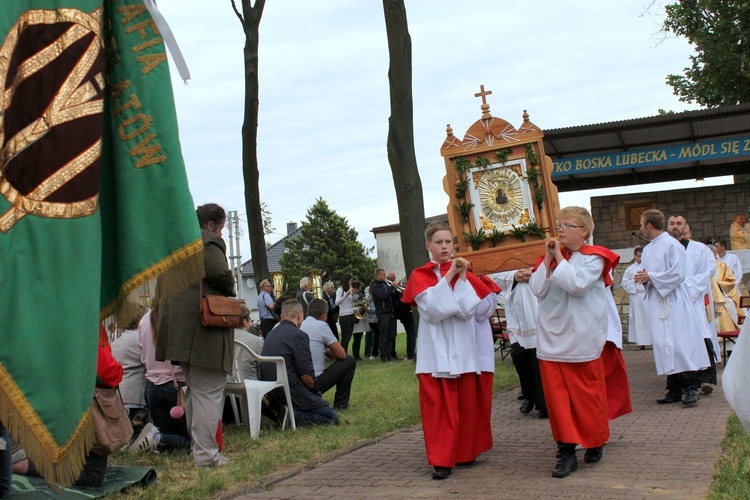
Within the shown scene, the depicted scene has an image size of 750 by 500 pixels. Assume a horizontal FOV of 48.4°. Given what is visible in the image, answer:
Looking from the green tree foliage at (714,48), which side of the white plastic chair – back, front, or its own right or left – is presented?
front

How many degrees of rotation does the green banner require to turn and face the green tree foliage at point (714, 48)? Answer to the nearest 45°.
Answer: approximately 135° to its left

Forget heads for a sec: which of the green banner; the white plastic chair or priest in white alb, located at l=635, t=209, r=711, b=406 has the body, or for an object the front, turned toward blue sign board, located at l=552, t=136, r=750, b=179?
the white plastic chair

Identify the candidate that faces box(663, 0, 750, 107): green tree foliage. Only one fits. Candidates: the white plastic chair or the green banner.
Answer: the white plastic chair

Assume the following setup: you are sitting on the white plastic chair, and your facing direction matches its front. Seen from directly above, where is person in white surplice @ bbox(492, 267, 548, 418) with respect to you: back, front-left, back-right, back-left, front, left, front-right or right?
front-right

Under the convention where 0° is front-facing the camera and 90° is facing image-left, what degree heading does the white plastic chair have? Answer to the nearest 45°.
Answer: approximately 225°

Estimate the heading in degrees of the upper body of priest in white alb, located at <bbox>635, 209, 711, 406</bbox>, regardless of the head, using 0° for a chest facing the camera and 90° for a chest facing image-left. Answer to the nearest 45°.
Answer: approximately 90°

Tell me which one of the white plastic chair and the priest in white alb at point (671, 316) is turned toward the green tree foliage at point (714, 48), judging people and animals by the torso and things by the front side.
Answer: the white plastic chair

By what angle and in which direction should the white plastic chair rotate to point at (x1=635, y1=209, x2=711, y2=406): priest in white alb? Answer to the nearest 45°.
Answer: approximately 45° to its right

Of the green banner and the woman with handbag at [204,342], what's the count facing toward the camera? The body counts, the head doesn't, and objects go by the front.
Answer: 1

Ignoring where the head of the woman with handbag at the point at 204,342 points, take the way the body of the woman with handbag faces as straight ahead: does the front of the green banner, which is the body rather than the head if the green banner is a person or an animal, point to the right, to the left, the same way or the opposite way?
to the right

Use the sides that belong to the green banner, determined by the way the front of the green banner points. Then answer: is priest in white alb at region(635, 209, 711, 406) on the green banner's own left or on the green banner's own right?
on the green banner's own left

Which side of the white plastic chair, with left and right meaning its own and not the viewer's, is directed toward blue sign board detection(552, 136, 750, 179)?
front

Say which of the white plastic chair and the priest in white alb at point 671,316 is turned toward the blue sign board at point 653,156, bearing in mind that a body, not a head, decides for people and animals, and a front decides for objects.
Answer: the white plastic chair

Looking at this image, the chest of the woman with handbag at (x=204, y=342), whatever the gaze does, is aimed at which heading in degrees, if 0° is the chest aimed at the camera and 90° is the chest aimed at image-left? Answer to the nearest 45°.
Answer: approximately 270°
